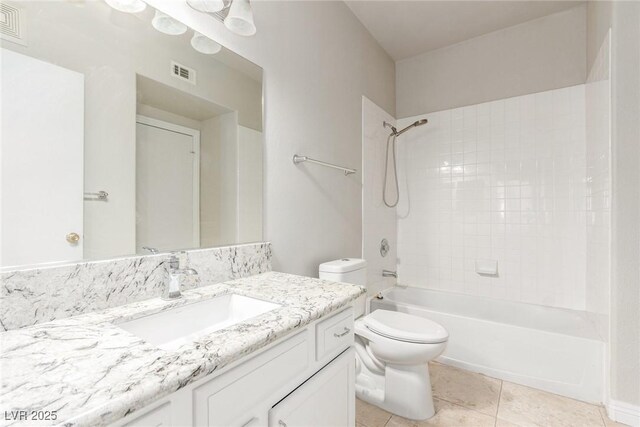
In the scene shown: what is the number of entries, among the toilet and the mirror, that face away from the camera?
0

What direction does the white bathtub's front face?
toward the camera

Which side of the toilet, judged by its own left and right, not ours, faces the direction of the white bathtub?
left

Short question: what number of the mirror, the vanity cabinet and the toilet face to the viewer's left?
0

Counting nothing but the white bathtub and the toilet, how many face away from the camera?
0

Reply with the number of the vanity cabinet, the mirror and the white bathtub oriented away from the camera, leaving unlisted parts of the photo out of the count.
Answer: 0

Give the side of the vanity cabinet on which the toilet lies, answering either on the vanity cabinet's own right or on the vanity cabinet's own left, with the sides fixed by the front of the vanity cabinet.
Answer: on the vanity cabinet's own left

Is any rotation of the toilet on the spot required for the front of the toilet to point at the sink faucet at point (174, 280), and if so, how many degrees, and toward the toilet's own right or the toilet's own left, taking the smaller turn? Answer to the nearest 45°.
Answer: approximately 90° to the toilet's own right

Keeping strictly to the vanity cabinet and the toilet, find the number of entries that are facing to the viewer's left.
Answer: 0

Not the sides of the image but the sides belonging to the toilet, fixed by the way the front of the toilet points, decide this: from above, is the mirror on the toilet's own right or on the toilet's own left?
on the toilet's own right

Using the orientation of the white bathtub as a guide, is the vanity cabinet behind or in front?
in front

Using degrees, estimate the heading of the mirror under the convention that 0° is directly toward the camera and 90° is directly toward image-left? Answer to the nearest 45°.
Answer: approximately 315°

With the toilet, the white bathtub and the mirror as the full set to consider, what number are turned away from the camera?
0

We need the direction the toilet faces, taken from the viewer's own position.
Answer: facing the viewer and to the right of the viewer
